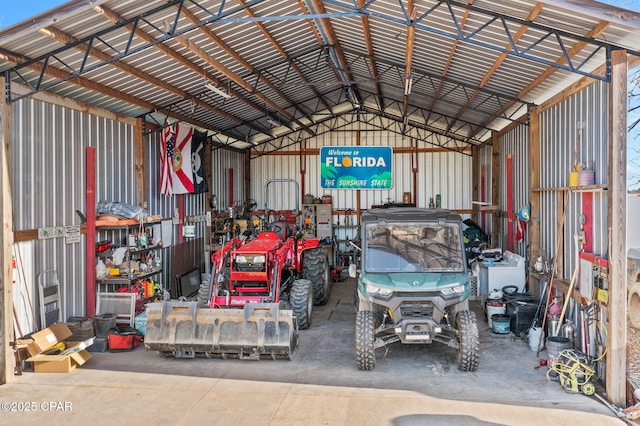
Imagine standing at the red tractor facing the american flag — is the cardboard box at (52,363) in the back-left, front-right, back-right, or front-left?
front-left

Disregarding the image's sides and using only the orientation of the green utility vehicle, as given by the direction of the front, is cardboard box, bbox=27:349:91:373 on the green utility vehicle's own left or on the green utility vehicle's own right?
on the green utility vehicle's own right

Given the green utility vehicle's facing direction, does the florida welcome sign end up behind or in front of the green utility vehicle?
behind

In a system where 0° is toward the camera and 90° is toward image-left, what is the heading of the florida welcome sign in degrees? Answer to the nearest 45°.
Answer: approximately 0°

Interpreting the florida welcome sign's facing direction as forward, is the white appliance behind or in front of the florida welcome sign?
in front

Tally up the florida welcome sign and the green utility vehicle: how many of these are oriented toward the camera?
2

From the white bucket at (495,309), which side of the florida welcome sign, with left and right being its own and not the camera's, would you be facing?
front

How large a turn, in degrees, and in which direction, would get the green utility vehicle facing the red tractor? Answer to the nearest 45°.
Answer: approximately 90° to its right

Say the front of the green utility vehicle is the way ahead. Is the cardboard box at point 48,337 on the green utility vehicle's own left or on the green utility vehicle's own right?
on the green utility vehicle's own right

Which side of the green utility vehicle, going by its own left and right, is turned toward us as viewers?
front

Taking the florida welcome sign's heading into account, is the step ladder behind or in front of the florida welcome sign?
in front

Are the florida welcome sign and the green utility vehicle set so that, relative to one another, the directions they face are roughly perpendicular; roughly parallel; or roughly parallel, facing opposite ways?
roughly parallel

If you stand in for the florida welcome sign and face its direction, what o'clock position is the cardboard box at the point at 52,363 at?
The cardboard box is roughly at 1 o'clock from the florida welcome sign.

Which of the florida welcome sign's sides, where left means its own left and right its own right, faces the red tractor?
front
